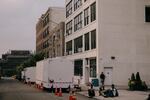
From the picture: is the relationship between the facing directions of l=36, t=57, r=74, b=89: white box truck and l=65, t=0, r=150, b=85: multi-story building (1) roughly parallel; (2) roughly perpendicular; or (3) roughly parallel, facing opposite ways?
roughly perpendicular

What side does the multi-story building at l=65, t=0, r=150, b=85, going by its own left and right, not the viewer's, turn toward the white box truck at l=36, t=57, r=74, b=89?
front

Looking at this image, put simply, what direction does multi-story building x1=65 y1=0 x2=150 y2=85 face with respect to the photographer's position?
facing the viewer and to the left of the viewer

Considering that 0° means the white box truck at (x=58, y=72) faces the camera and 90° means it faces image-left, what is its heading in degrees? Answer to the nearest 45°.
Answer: approximately 135°

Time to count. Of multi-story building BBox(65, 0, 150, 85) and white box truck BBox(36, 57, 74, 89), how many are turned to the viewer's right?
0

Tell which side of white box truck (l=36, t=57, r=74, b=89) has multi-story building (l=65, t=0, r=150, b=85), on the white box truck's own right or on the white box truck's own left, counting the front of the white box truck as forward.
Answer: on the white box truck's own right
